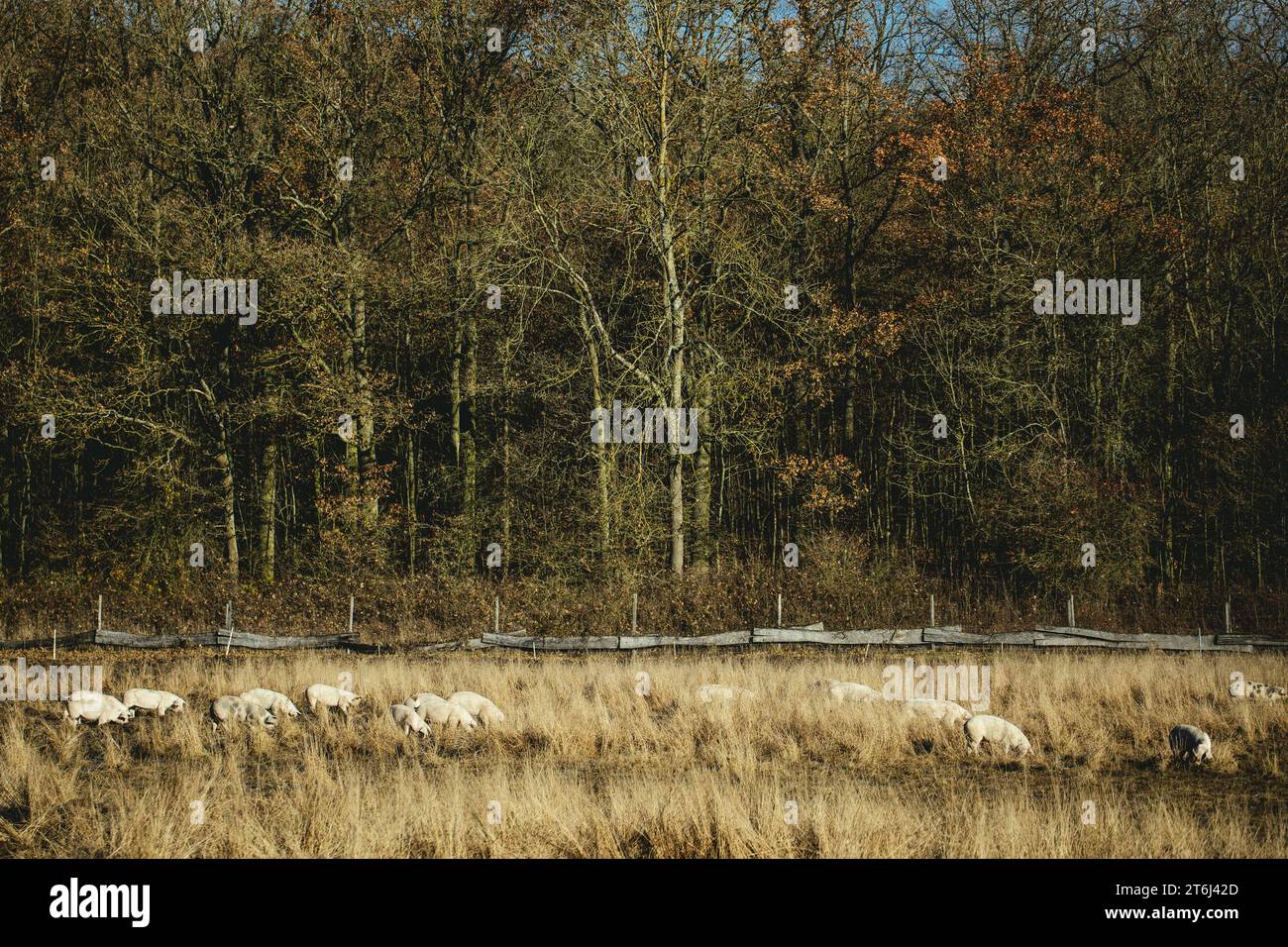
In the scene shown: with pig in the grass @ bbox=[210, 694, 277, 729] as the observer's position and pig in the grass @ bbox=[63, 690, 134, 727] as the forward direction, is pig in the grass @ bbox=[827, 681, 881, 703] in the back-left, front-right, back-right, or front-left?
back-right

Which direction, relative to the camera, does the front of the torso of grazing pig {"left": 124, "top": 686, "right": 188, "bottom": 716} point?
to the viewer's right

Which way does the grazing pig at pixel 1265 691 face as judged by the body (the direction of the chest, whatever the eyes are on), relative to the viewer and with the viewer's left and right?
facing to the right of the viewer

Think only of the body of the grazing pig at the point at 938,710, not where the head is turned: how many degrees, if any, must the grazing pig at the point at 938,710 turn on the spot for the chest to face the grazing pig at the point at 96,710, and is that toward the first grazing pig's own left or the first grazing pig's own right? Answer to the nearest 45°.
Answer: approximately 180°

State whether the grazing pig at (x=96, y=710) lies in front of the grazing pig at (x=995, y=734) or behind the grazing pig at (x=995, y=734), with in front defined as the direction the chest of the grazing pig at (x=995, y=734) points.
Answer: behind

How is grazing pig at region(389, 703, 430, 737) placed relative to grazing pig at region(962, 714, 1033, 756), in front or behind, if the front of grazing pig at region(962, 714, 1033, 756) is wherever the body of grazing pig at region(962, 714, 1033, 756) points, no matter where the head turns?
behind
